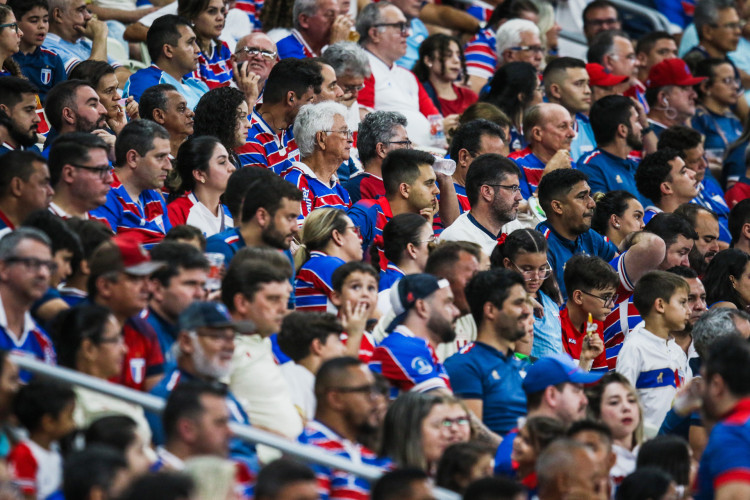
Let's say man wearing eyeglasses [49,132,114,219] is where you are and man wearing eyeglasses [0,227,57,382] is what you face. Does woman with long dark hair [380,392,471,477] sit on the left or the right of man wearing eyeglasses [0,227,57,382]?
left

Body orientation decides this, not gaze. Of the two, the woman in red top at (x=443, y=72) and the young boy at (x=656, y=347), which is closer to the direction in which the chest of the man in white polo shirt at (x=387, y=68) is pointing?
the young boy

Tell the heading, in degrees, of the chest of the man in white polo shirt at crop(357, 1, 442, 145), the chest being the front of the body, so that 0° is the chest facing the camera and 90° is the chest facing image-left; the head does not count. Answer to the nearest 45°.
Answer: approximately 315°

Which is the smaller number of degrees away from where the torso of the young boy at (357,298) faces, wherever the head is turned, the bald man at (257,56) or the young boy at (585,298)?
the young boy

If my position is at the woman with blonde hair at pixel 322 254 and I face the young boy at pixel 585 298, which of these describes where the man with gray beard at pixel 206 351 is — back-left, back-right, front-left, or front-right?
back-right

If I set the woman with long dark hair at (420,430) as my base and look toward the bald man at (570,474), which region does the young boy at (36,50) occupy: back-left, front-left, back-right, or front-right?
back-left

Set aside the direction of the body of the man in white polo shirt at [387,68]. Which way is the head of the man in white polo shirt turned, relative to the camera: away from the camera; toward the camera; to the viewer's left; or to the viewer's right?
to the viewer's right

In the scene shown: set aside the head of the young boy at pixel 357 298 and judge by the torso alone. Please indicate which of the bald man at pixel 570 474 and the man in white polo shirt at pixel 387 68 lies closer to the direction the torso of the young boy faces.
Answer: the bald man
